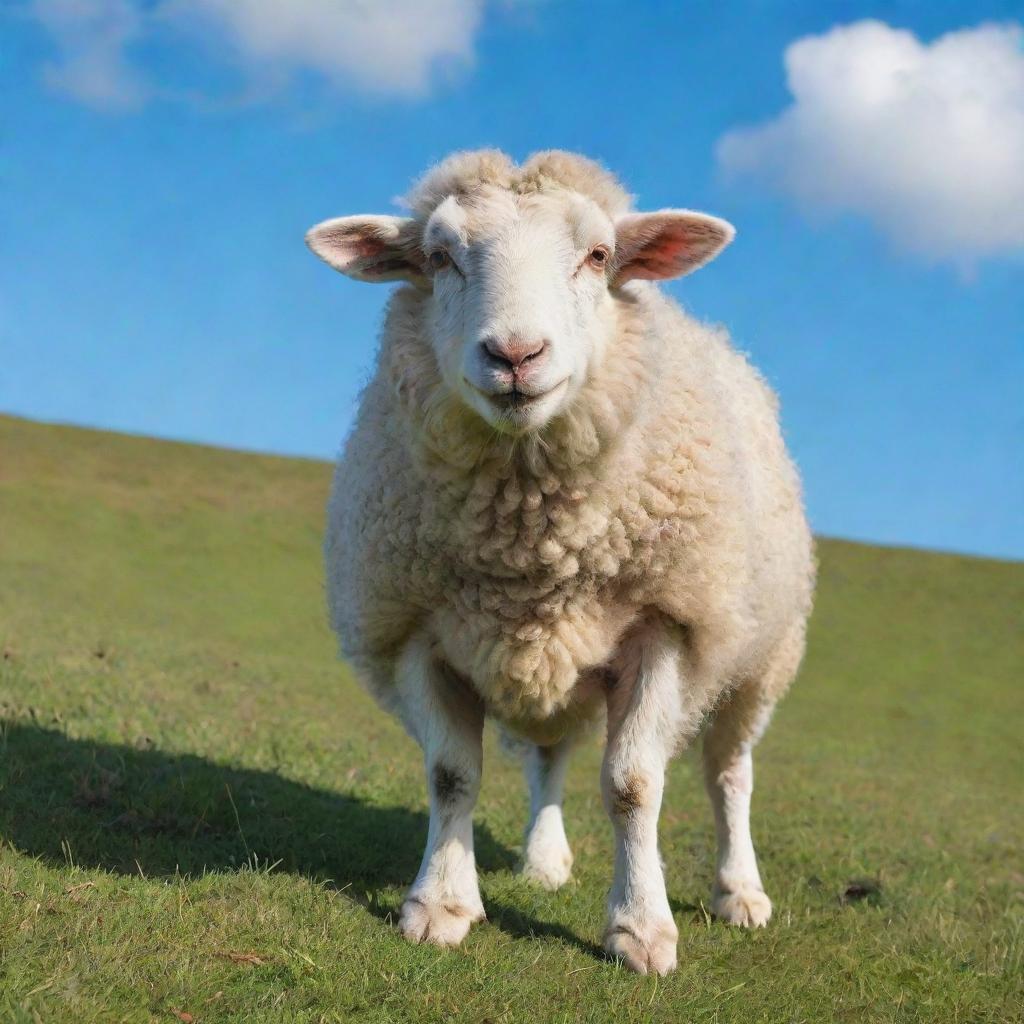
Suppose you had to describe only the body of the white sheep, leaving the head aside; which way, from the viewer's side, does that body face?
toward the camera
